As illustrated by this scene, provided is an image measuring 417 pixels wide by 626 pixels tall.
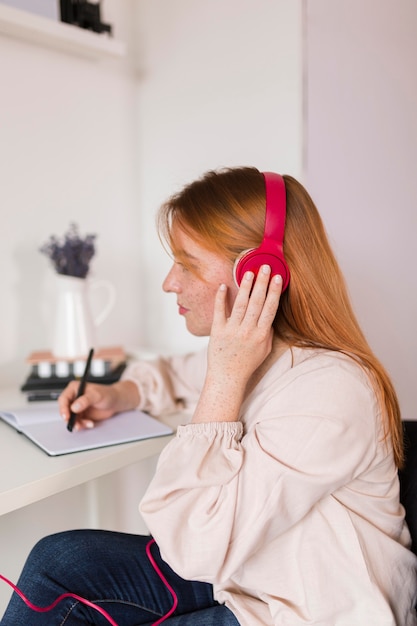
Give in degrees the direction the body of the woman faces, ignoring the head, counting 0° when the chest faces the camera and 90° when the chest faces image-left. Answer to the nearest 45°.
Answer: approximately 90°

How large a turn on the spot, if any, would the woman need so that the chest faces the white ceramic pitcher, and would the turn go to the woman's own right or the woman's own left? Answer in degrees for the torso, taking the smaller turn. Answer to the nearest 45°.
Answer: approximately 45° to the woman's own right

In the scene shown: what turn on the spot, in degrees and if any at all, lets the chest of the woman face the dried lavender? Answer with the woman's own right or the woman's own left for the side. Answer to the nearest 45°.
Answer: approximately 45° to the woman's own right

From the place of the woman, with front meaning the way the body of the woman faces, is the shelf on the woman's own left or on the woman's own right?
on the woman's own right

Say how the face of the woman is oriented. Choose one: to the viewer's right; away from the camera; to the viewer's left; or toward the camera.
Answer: to the viewer's left
